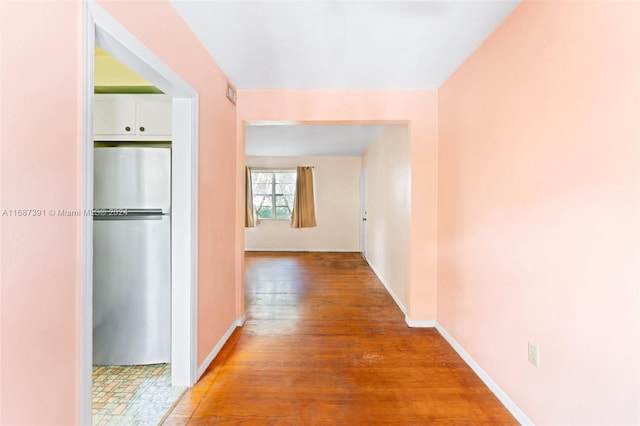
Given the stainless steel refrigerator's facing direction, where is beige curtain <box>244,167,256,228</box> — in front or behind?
behind

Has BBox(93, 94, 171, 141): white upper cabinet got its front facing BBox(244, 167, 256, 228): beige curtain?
no

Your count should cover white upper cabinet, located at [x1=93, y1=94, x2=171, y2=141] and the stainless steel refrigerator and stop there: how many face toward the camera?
2

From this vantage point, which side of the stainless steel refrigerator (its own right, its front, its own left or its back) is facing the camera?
front

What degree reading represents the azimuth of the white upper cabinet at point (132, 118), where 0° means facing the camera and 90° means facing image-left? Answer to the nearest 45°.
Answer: approximately 0°

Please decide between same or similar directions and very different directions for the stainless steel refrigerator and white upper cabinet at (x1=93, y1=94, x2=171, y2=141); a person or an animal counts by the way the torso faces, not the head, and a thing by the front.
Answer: same or similar directions

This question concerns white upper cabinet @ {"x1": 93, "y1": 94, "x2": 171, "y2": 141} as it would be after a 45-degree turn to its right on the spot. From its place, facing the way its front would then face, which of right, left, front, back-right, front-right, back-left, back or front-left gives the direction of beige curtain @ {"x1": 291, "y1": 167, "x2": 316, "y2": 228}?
back
